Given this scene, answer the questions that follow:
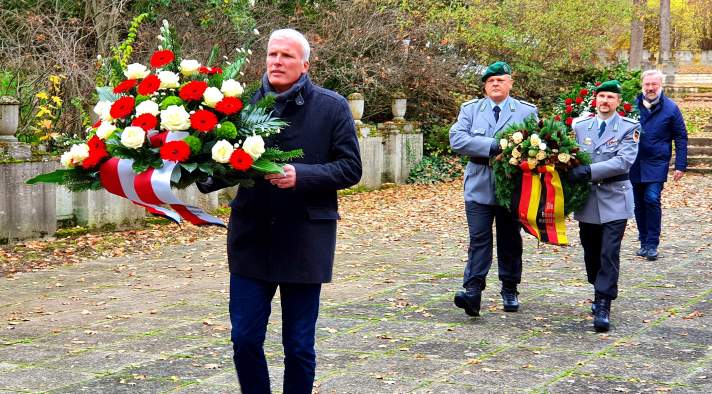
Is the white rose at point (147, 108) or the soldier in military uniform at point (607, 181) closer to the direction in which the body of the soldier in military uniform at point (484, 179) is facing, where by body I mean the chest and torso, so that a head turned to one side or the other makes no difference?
the white rose

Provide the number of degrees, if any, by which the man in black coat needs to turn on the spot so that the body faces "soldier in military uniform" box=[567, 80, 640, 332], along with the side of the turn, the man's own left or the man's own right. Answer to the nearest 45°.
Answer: approximately 180°

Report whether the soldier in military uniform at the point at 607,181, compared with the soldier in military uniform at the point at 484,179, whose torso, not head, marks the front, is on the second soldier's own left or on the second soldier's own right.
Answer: on the second soldier's own left

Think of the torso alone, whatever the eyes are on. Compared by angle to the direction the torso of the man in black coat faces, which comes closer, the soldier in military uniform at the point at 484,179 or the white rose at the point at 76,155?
the white rose

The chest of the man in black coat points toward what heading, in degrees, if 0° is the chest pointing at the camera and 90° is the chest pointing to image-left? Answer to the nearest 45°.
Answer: approximately 45°

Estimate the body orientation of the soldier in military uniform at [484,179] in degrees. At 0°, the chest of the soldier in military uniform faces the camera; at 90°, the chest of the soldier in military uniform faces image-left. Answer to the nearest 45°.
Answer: approximately 0°

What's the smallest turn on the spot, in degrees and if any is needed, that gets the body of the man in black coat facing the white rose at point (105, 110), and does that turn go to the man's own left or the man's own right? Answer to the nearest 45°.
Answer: approximately 45° to the man's own right
